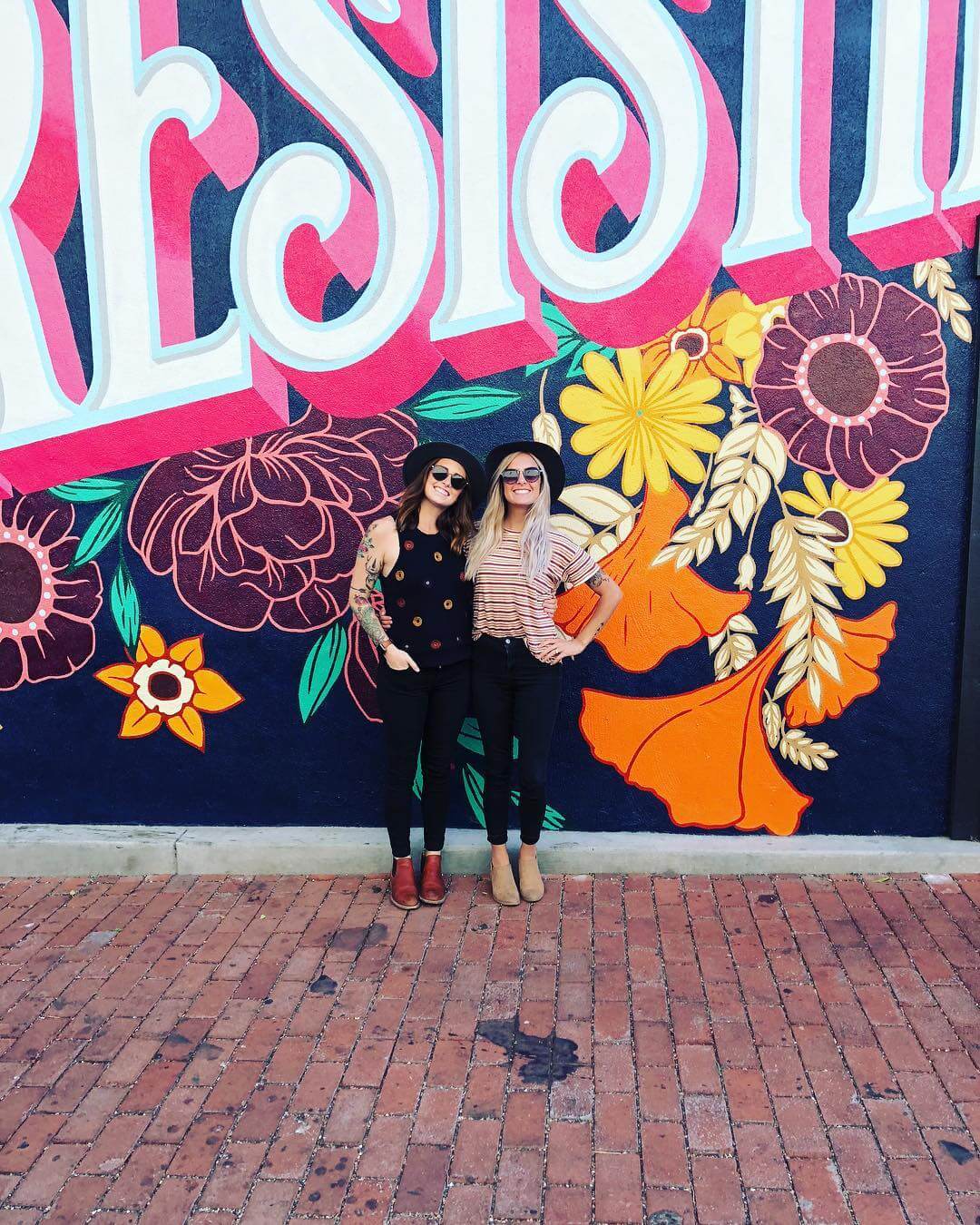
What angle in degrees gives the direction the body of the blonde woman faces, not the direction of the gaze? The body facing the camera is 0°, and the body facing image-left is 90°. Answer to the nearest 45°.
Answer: approximately 0°

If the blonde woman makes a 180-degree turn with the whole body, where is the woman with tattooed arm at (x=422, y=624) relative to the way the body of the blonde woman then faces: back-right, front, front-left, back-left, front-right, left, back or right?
left
